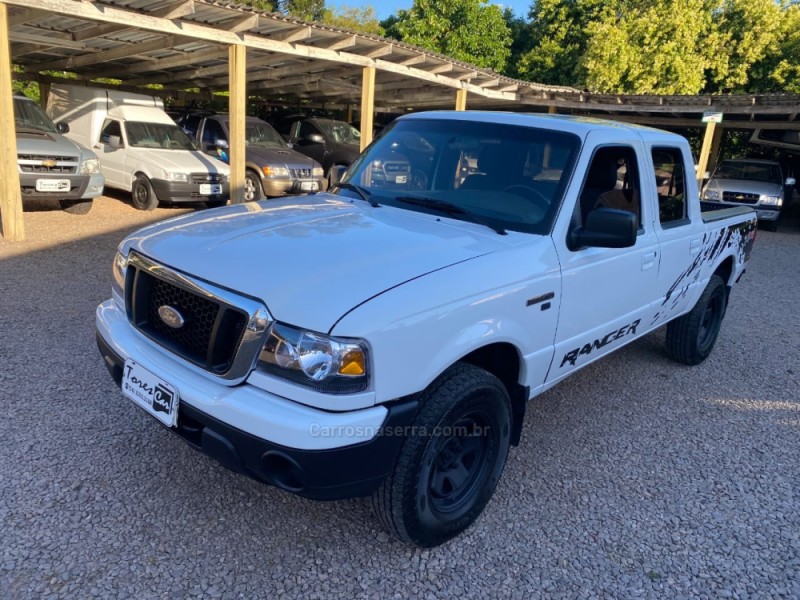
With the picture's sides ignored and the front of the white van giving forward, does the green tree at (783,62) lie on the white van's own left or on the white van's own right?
on the white van's own left

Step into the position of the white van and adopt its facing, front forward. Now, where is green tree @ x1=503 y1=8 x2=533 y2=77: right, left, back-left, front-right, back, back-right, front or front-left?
left

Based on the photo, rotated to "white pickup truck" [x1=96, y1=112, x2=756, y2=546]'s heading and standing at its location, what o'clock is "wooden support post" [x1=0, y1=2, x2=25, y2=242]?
The wooden support post is roughly at 3 o'clock from the white pickup truck.

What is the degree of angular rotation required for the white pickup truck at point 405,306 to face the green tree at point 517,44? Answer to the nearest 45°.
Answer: approximately 135° to its right

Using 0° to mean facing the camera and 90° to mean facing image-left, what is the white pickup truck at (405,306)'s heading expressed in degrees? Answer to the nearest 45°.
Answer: approximately 45°

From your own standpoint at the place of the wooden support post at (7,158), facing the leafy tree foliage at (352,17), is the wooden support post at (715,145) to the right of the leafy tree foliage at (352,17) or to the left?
right

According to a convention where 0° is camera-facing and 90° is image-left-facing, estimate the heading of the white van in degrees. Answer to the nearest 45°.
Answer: approximately 315°

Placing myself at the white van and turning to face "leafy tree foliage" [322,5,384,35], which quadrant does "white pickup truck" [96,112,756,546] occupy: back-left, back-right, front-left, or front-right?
back-right
